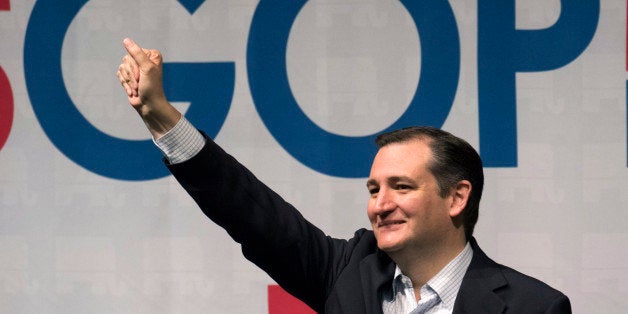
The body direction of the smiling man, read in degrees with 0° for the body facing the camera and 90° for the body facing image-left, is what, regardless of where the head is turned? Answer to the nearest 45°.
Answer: approximately 45°
